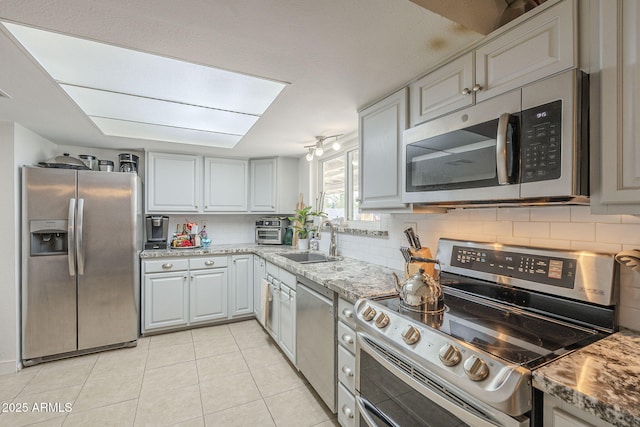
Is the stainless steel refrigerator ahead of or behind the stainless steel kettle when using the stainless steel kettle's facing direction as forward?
ahead

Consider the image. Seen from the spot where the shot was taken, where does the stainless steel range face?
facing the viewer and to the left of the viewer

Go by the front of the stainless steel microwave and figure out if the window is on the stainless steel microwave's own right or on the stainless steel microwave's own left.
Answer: on the stainless steel microwave's own right

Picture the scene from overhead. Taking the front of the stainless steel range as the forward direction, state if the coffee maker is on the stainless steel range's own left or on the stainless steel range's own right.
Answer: on the stainless steel range's own right

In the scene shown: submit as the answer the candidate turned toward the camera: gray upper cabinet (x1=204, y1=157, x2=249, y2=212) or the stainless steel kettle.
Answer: the gray upper cabinet

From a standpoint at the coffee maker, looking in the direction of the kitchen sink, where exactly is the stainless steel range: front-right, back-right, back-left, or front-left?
front-right

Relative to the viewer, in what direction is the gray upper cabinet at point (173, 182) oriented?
toward the camera

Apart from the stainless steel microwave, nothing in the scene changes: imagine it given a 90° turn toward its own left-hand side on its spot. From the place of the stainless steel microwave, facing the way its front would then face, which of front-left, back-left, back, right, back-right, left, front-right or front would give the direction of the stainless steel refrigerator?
back-right

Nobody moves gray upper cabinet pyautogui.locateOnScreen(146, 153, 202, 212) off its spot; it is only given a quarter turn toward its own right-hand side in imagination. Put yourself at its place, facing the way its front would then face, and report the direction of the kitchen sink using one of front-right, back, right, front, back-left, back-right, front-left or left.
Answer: back-left

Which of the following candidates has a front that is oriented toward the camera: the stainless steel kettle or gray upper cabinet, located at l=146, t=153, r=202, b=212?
the gray upper cabinet

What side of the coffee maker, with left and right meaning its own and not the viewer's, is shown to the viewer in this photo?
front

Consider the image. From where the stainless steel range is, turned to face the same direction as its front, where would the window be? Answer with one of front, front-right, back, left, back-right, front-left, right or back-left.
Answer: right

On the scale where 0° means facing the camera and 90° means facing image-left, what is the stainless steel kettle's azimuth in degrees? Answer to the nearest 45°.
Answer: approximately 90°

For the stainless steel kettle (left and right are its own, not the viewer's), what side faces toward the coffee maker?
front

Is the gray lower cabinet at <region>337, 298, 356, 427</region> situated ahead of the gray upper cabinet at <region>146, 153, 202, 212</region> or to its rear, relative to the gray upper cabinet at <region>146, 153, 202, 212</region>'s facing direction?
ahead

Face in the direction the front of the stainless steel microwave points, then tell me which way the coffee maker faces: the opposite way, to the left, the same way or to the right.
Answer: to the left
